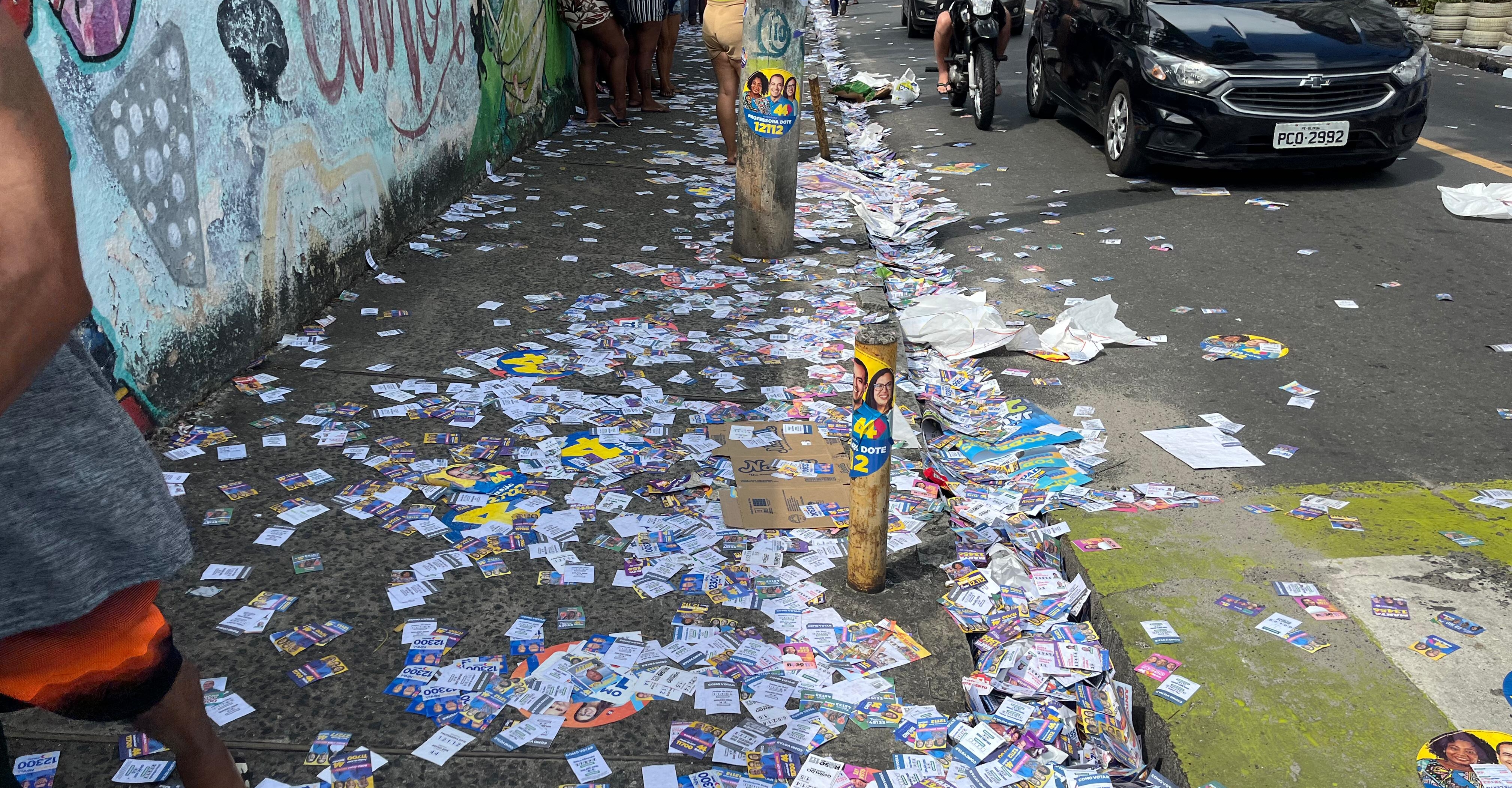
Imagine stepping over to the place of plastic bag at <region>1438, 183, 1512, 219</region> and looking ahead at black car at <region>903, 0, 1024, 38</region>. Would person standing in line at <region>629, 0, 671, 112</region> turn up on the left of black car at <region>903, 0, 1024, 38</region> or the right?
left

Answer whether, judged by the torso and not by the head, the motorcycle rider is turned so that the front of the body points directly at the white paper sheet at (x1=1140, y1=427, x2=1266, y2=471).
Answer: yes

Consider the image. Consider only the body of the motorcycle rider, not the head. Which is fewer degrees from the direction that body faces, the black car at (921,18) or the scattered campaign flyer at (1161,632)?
the scattered campaign flyer
